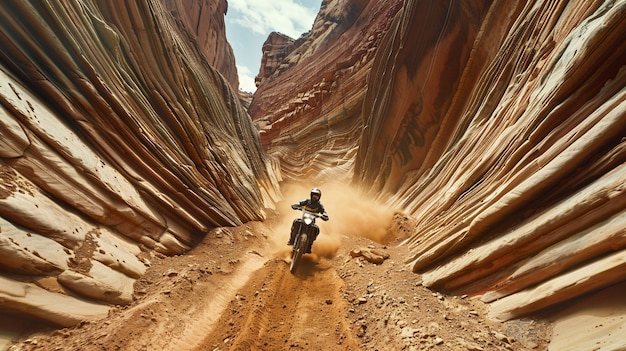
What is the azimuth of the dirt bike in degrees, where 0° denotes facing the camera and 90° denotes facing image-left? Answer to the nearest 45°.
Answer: approximately 0°
